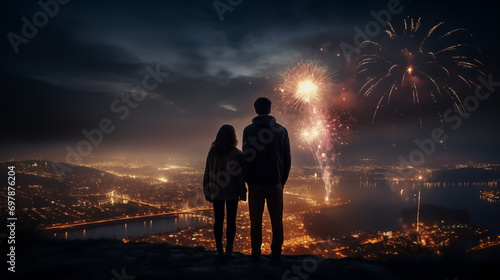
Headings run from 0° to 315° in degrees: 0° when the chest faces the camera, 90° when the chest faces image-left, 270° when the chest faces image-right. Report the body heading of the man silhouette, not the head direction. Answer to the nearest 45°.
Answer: approximately 180°

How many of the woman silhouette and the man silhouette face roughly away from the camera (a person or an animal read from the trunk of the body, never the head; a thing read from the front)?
2

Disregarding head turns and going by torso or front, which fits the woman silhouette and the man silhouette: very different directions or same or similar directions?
same or similar directions

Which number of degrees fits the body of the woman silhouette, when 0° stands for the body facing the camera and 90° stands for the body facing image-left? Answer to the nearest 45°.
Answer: approximately 180°
